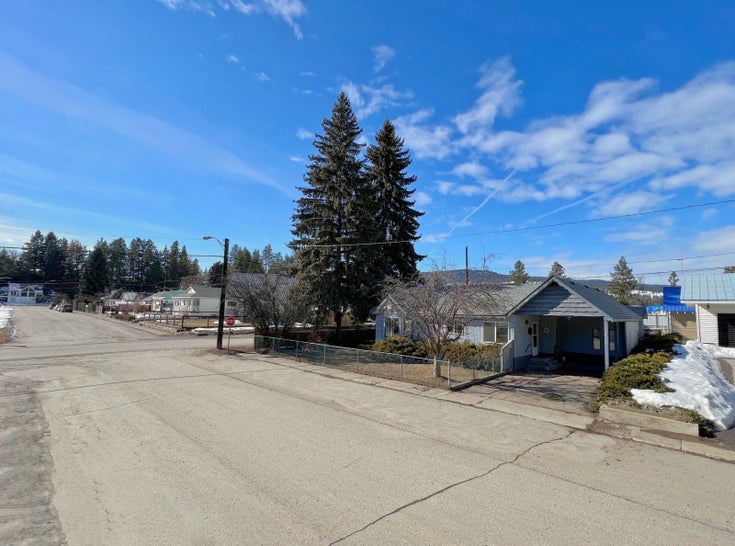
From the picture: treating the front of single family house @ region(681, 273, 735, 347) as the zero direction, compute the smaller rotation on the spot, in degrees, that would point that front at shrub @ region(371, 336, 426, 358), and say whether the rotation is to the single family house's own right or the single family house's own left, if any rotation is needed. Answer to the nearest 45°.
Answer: approximately 45° to the single family house's own right

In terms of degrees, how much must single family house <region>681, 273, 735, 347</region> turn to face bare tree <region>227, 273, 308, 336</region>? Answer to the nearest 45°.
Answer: approximately 45° to its right

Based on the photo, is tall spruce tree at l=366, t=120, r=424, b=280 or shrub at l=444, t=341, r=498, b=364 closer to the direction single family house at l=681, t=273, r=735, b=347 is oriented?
the shrub

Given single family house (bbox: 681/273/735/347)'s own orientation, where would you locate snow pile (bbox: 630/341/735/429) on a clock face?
The snow pile is roughly at 12 o'clock from the single family house.

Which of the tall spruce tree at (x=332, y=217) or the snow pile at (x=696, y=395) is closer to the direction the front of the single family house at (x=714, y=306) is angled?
the snow pile

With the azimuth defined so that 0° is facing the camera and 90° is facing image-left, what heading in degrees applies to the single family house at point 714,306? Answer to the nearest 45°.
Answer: approximately 0°

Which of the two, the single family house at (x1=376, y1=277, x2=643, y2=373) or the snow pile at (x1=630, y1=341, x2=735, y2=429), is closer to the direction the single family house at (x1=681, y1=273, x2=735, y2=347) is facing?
the snow pile
